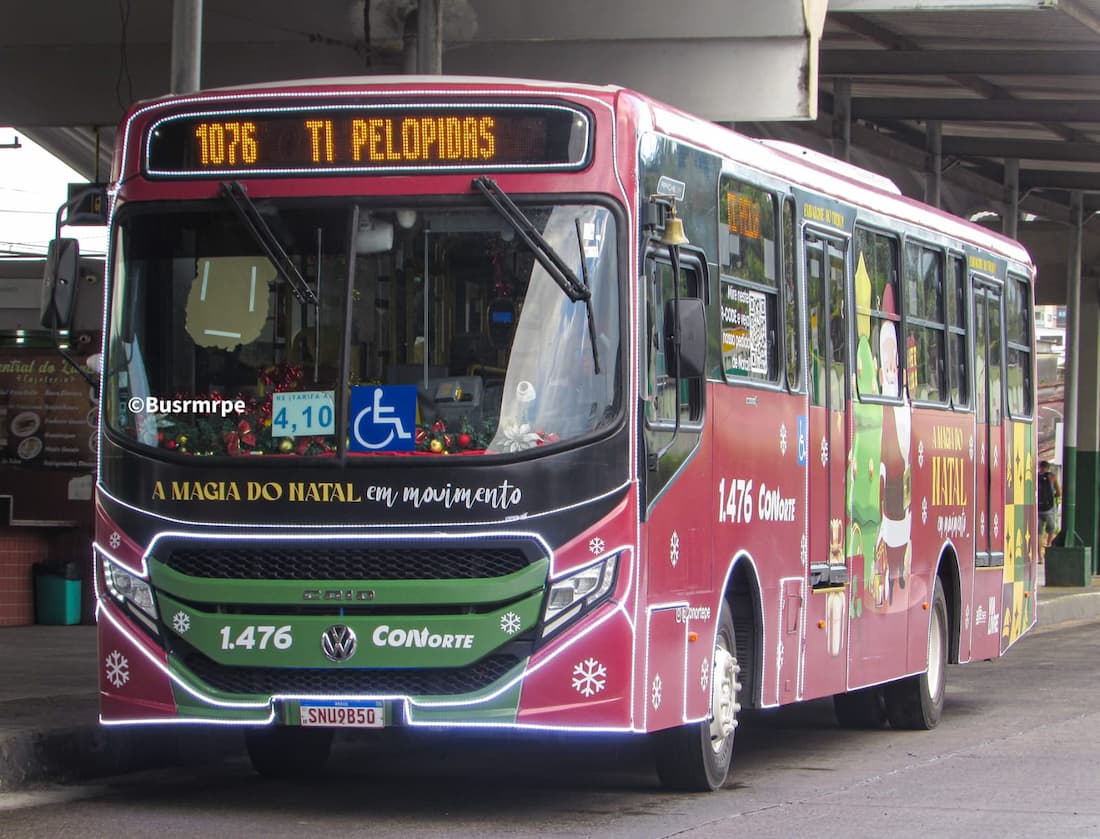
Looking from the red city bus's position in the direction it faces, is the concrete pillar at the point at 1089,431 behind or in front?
behind

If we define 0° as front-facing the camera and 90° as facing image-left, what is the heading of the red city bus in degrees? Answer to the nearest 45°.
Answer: approximately 45°

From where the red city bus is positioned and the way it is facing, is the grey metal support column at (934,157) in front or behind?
behind
